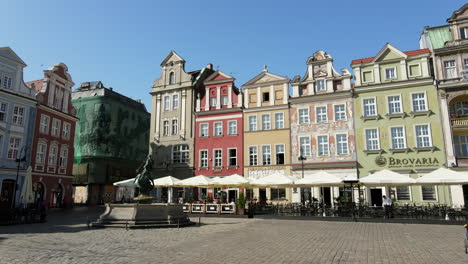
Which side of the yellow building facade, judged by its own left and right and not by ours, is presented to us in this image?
front

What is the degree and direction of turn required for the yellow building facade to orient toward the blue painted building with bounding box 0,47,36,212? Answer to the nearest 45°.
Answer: approximately 90° to its right

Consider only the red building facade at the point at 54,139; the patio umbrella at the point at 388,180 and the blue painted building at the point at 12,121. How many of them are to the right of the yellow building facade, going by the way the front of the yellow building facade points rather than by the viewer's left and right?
2

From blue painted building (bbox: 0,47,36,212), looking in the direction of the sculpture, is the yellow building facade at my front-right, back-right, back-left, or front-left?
front-left

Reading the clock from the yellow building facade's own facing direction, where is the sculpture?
The sculpture is roughly at 1 o'clock from the yellow building facade.

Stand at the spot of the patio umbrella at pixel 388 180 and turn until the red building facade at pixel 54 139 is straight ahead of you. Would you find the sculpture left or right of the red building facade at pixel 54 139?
left

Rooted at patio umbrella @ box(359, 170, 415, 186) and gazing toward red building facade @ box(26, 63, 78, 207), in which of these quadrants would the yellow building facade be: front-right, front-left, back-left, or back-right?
front-right

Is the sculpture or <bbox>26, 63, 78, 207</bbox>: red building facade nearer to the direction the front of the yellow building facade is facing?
the sculpture

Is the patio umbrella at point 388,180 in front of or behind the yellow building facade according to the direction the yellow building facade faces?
in front

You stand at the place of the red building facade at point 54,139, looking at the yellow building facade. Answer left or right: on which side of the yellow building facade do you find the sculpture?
right

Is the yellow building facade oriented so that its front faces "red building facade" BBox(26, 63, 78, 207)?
no

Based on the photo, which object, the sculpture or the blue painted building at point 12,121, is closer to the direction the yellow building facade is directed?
the sculpture
